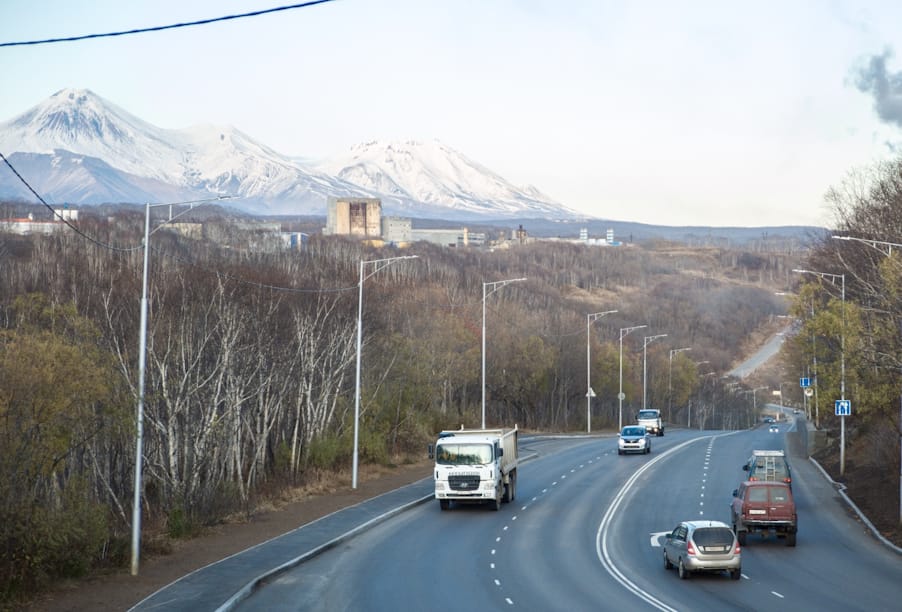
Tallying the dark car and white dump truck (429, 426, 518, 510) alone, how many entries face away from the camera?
1

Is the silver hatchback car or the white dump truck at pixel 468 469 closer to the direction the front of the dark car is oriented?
the white dump truck

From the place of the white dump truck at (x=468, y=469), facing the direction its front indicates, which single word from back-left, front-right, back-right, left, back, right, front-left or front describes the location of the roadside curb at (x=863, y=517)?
left

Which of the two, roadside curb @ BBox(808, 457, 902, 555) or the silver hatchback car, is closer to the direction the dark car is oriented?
the roadside curb

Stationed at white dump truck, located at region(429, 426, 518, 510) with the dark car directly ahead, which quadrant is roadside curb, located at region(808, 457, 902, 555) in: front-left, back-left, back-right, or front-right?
front-left

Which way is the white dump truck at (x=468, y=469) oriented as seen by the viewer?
toward the camera

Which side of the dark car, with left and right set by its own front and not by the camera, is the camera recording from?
back

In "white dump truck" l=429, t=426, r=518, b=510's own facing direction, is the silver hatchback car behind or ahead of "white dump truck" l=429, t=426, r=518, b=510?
ahead

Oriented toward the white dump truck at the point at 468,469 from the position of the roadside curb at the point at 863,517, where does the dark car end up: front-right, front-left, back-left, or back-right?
front-left

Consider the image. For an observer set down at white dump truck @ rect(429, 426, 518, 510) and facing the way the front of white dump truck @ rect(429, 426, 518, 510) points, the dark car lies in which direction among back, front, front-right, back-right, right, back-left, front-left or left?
front-left

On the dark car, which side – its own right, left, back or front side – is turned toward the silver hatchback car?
back

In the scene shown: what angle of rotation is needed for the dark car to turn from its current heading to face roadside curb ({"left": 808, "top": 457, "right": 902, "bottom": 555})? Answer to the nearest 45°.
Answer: approximately 45° to its right

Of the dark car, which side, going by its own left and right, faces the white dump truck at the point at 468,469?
left

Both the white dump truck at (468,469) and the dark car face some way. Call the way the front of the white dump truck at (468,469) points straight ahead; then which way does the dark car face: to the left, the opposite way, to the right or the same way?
the opposite way

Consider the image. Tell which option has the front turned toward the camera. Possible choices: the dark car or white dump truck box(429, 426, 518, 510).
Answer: the white dump truck
